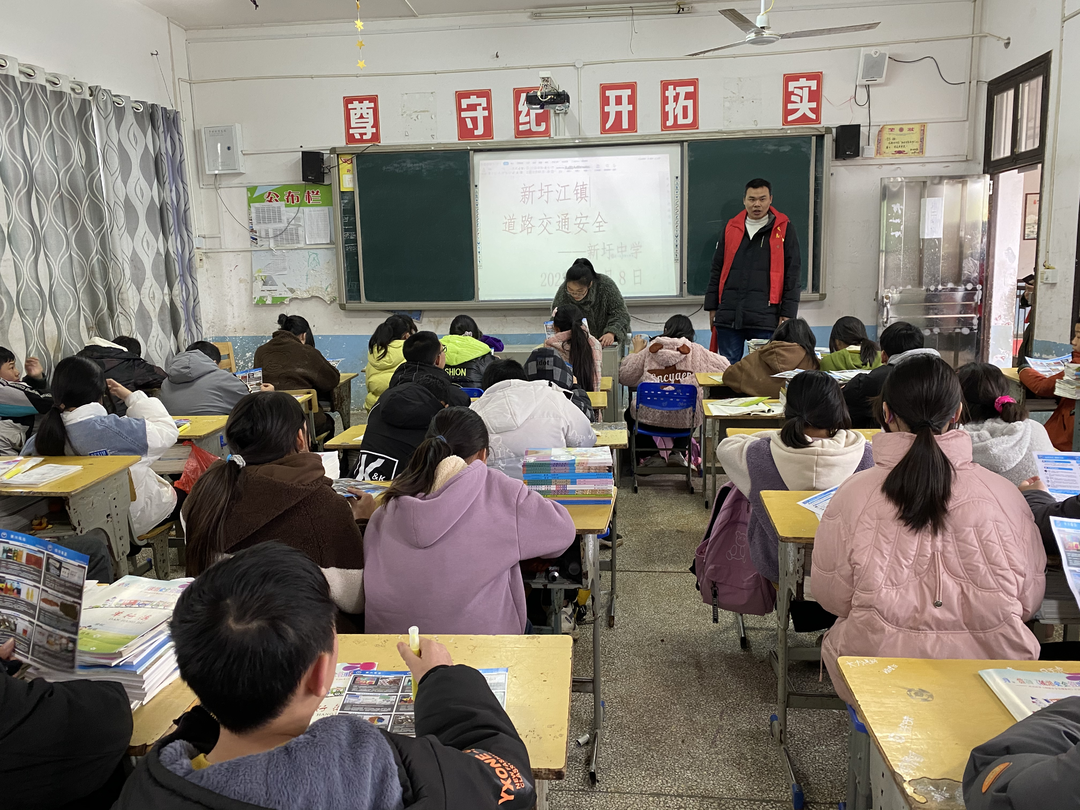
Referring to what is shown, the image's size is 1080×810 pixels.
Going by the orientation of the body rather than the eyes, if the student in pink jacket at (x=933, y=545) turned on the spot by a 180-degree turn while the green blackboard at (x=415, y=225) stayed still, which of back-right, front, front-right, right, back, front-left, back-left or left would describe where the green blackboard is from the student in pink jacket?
back-right

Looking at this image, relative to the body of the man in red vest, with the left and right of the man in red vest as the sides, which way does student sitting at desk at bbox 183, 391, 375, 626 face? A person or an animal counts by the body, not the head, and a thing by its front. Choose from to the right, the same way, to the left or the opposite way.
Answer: the opposite way

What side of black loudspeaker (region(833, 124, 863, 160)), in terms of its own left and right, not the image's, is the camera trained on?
front

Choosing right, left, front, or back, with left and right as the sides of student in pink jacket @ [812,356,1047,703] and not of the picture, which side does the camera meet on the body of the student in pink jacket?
back

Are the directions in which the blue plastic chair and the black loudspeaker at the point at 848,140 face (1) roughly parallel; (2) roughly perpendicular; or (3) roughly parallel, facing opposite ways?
roughly parallel, facing opposite ways

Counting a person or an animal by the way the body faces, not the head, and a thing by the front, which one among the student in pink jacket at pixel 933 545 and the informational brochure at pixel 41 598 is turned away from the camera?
the student in pink jacket

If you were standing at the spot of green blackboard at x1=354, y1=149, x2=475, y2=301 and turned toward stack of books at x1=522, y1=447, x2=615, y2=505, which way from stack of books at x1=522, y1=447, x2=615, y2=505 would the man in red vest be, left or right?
left

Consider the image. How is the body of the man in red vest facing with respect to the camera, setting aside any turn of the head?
toward the camera

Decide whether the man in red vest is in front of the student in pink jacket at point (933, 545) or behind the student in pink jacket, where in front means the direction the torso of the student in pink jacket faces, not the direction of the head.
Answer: in front

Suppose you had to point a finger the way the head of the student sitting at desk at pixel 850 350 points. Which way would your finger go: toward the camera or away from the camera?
away from the camera

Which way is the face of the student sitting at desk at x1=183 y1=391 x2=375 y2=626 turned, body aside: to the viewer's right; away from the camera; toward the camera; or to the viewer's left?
away from the camera

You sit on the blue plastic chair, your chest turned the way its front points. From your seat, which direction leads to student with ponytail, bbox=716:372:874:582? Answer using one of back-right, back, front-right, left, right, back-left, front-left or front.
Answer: back

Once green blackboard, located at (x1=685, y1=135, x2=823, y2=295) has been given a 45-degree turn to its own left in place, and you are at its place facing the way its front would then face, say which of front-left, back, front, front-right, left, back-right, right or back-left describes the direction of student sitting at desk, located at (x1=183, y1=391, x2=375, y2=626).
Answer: front-right

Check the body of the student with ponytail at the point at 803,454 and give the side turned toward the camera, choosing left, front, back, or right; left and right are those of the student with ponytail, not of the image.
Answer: back

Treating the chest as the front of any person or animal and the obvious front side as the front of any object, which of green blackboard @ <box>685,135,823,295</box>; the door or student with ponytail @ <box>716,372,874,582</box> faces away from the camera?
the student with ponytail

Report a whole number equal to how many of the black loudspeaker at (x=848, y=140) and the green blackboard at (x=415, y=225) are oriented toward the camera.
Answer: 2

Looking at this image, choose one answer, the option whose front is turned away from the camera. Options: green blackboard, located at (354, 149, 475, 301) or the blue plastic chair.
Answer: the blue plastic chair

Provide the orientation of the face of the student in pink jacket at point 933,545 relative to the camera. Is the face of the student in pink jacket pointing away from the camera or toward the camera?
away from the camera

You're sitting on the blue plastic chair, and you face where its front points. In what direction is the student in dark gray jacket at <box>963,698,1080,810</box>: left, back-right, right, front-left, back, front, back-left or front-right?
back

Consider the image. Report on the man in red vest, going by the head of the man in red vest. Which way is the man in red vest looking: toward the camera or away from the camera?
toward the camera

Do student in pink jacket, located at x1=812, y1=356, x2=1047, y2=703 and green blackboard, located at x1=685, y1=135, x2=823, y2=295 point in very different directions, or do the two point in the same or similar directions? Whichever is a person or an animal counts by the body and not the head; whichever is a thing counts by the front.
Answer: very different directions

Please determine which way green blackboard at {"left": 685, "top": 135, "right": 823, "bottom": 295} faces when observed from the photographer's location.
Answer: facing the viewer

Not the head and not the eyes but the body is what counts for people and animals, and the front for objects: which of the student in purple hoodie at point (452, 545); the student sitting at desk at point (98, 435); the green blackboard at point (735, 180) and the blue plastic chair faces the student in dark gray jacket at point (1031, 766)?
the green blackboard
